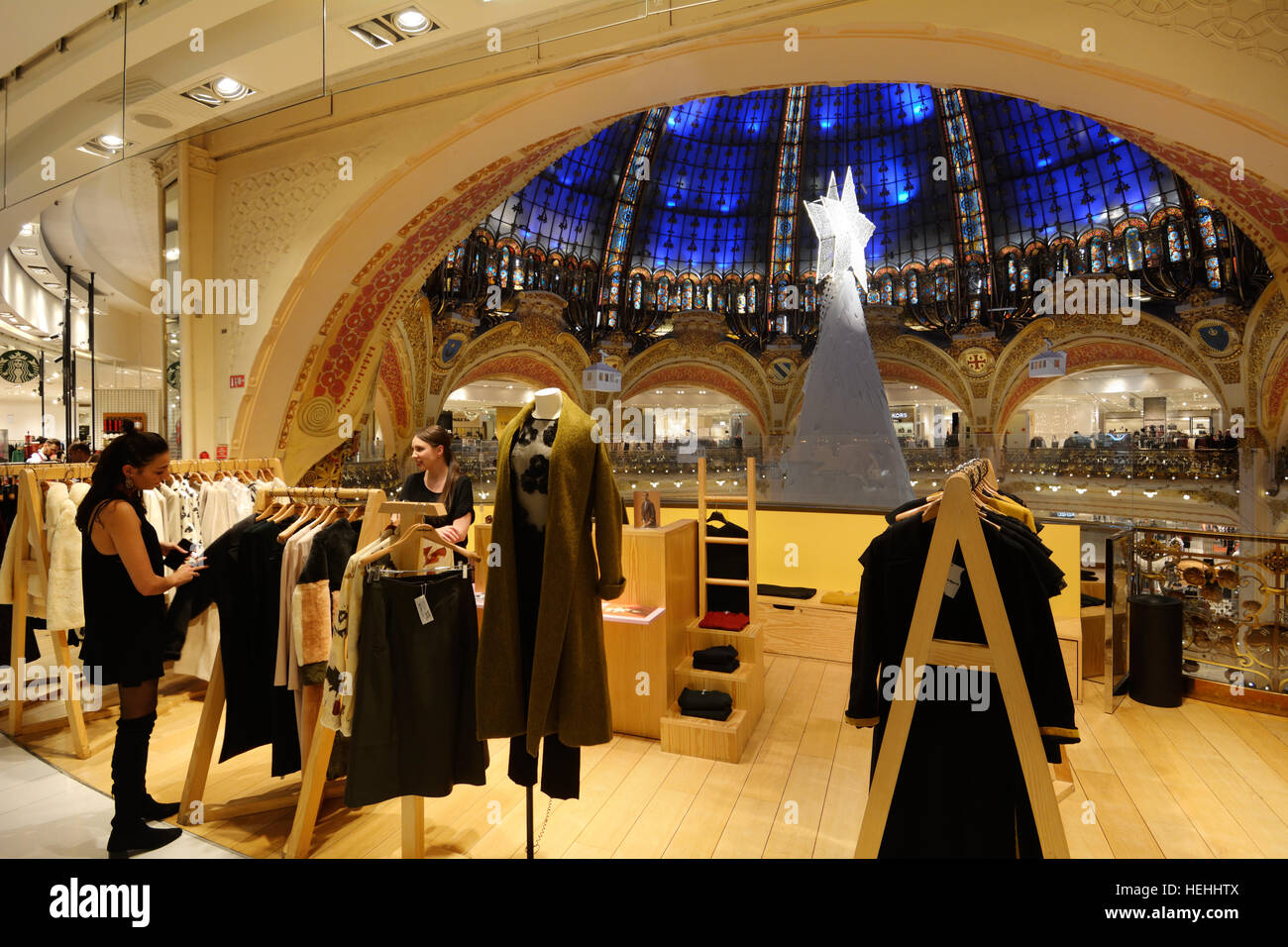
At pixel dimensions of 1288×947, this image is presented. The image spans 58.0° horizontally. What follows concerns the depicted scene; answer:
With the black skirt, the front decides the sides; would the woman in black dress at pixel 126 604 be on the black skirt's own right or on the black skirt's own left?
on the black skirt's own right

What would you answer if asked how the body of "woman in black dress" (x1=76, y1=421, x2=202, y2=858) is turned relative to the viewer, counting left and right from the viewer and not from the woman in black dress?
facing to the right of the viewer

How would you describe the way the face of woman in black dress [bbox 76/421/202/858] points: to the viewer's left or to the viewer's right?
to the viewer's right

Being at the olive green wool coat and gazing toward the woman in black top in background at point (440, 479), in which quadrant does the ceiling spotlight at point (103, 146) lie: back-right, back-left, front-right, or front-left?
front-left

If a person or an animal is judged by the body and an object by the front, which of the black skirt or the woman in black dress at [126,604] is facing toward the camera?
the black skirt

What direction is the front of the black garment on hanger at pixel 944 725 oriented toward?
toward the camera

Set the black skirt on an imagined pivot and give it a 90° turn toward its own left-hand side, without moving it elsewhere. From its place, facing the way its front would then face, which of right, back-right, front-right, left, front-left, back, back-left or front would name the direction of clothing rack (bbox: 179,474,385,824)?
back-left

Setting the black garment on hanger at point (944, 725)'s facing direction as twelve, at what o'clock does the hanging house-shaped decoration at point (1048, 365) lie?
The hanging house-shaped decoration is roughly at 6 o'clock from the black garment on hanger.

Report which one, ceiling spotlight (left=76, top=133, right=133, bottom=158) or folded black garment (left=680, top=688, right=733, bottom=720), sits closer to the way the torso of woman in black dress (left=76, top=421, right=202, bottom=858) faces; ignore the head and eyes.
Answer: the folded black garment

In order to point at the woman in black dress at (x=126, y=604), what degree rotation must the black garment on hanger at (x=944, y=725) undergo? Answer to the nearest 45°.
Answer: approximately 90° to its right

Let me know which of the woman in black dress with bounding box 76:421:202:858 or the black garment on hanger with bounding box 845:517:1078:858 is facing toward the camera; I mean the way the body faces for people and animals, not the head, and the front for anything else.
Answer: the black garment on hanger

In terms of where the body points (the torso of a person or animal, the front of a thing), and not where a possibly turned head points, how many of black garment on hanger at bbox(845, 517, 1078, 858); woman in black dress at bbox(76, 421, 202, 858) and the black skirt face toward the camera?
2

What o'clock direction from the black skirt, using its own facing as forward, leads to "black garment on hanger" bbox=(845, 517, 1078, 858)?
The black garment on hanger is roughly at 10 o'clock from the black skirt.

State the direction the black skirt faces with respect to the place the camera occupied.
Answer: facing the viewer

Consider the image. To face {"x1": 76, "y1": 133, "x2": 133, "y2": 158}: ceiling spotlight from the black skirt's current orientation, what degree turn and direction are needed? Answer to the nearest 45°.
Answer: approximately 135° to its right

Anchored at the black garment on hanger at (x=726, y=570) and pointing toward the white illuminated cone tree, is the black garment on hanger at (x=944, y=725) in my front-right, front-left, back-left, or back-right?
back-right
